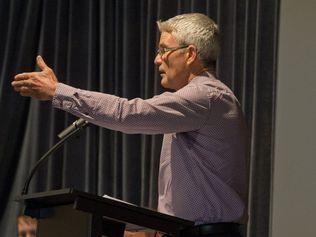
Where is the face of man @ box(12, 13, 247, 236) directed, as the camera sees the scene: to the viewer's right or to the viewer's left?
to the viewer's left

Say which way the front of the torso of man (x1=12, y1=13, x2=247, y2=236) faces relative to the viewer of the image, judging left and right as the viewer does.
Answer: facing to the left of the viewer
